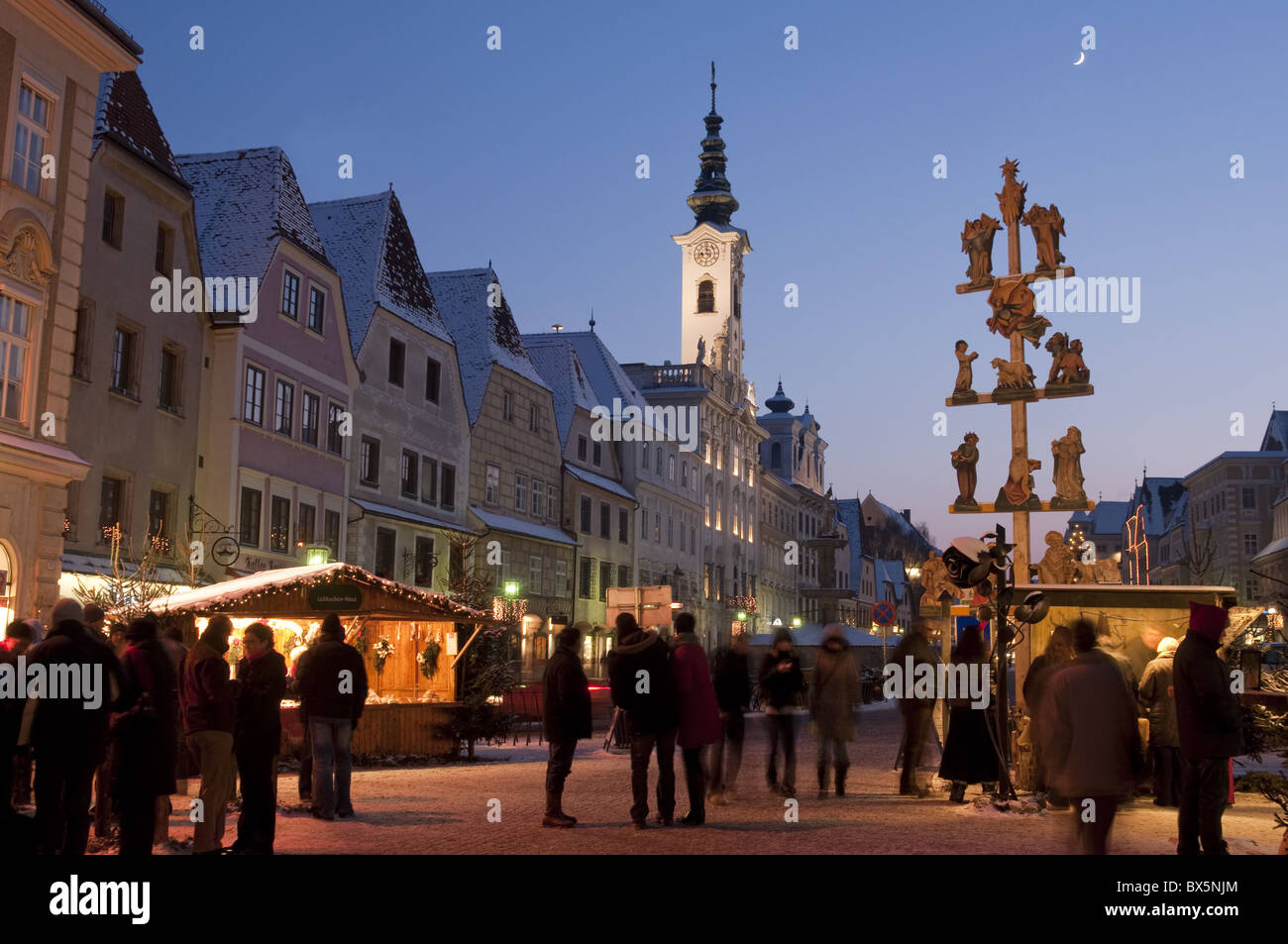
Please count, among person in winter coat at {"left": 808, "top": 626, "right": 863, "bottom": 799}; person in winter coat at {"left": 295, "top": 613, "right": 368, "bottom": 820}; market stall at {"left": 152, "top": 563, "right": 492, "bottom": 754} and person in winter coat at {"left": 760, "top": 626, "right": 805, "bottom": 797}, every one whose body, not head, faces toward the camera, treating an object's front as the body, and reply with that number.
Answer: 3

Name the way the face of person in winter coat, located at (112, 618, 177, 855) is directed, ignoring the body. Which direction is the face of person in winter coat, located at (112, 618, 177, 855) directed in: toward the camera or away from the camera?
away from the camera

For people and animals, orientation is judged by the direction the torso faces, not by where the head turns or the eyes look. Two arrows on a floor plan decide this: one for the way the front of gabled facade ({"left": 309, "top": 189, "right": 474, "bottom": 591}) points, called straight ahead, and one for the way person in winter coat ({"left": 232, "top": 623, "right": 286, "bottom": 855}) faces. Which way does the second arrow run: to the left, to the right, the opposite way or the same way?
to the right

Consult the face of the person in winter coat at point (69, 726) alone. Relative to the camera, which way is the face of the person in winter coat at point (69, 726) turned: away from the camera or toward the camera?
away from the camera

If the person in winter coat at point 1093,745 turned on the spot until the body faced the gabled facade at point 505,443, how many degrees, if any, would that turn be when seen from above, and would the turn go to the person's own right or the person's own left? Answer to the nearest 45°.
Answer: approximately 45° to the person's own left

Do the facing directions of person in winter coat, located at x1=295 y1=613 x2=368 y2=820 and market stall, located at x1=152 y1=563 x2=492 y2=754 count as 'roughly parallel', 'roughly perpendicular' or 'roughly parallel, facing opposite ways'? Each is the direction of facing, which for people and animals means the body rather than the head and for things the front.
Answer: roughly parallel, facing opposite ways

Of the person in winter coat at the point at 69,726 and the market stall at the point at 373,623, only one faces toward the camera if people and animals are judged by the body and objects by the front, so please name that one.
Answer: the market stall

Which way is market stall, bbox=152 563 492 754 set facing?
toward the camera

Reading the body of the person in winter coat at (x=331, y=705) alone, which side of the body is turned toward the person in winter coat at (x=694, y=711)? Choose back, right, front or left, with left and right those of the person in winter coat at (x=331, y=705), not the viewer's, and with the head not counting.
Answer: right

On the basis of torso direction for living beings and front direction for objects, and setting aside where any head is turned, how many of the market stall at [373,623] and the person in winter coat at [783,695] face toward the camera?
2

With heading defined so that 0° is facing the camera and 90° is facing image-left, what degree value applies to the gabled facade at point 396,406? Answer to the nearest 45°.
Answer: approximately 315°
